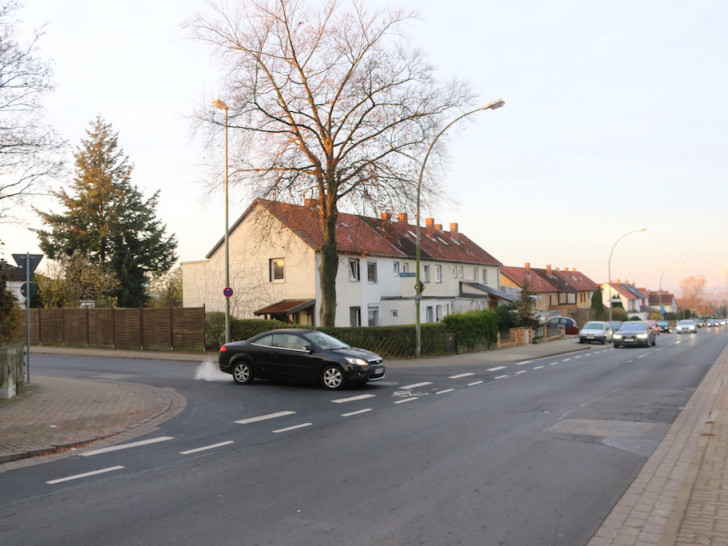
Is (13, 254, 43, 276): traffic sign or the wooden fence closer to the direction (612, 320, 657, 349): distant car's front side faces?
the traffic sign

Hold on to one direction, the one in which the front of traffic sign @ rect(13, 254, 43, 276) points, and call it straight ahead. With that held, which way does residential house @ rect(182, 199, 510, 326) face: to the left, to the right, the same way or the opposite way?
the opposite way

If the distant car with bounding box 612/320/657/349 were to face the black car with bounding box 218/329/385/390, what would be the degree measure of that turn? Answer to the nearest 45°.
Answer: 0° — it already faces it

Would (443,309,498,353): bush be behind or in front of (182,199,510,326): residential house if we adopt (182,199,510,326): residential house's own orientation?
in front

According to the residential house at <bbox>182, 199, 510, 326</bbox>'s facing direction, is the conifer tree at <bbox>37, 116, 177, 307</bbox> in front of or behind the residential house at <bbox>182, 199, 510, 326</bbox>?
behind

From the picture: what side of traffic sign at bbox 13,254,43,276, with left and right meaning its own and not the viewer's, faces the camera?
back

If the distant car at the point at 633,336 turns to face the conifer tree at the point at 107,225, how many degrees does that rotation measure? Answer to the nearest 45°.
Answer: approximately 90° to its right

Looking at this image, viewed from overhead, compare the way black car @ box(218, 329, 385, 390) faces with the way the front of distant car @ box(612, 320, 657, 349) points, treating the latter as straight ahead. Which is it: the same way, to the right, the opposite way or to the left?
to the left

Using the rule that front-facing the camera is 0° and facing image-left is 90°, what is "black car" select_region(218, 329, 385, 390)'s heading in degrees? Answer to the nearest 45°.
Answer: approximately 315°

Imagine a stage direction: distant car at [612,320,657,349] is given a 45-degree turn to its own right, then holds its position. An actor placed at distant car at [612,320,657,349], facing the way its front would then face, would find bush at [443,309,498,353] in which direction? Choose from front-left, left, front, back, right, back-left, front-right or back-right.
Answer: front

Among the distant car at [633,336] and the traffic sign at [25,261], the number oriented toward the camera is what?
1

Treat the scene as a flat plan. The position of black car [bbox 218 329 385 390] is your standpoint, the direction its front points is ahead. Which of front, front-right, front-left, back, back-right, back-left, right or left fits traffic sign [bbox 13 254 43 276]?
back-right

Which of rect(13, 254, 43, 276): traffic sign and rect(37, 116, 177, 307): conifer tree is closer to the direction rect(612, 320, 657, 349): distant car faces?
the traffic sign

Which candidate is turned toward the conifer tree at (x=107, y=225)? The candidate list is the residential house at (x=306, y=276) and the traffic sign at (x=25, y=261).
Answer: the traffic sign

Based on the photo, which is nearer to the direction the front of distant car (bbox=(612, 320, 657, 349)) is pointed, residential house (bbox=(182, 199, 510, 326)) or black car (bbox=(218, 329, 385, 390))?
the black car
